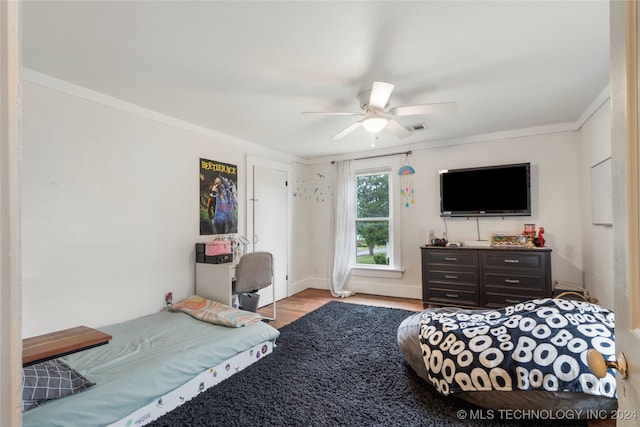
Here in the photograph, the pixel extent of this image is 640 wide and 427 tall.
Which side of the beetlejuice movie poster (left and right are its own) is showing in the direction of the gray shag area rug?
front

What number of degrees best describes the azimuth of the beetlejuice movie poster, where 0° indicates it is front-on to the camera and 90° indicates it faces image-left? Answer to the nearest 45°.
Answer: approximately 315°

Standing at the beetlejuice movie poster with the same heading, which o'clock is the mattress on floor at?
The mattress on floor is roughly at 2 o'clock from the beetlejuice movie poster.

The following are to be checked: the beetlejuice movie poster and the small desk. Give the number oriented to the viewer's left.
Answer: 0

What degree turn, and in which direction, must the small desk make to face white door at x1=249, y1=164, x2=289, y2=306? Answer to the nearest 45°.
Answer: approximately 90° to its left

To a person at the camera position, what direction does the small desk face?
facing the viewer and to the right of the viewer

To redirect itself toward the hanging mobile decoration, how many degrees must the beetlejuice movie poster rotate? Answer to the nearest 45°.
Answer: approximately 45° to its left

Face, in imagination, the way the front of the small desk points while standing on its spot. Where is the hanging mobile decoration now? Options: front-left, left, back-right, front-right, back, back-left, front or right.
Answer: front-left

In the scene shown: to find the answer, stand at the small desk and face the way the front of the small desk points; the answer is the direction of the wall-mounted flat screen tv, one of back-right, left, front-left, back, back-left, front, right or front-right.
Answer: front-left

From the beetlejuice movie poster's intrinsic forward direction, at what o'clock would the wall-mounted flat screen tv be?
The wall-mounted flat screen tv is roughly at 11 o'clock from the beetlejuice movie poster.

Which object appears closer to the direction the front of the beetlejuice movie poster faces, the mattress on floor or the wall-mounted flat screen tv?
the wall-mounted flat screen tv

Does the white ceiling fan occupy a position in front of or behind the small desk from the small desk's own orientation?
in front

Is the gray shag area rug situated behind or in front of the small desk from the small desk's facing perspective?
in front
